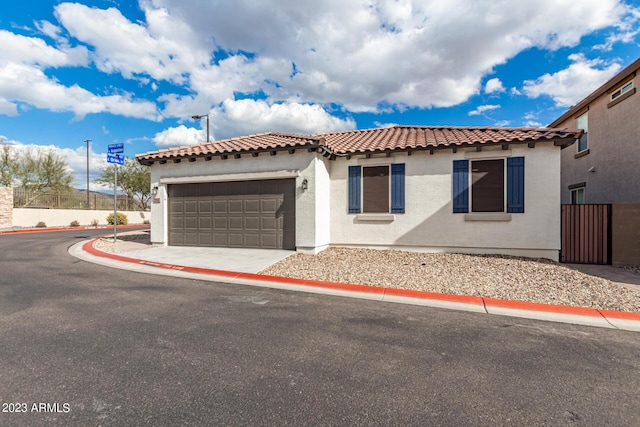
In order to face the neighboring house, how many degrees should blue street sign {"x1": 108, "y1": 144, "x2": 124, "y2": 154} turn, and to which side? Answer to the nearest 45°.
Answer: approximately 45° to its left

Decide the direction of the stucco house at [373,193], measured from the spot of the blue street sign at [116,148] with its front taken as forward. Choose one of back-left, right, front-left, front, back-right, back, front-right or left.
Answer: front-left

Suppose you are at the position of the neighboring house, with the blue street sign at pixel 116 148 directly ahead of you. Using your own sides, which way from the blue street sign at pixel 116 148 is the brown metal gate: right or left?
left

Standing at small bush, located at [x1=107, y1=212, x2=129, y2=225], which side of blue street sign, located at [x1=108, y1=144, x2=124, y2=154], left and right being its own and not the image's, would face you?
back

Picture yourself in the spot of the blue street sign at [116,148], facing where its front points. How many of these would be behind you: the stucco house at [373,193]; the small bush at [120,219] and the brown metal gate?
1

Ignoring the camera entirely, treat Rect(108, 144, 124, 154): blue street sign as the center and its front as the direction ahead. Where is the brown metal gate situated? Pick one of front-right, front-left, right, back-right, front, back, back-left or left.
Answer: front-left

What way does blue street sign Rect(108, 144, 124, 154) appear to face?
toward the camera

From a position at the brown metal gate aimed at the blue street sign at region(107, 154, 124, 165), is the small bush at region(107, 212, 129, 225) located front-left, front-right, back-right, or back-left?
front-right

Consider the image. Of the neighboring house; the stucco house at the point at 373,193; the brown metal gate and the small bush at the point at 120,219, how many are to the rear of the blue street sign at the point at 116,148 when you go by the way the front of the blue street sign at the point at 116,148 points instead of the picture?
1

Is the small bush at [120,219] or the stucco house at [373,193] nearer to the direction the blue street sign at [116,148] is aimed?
the stucco house
